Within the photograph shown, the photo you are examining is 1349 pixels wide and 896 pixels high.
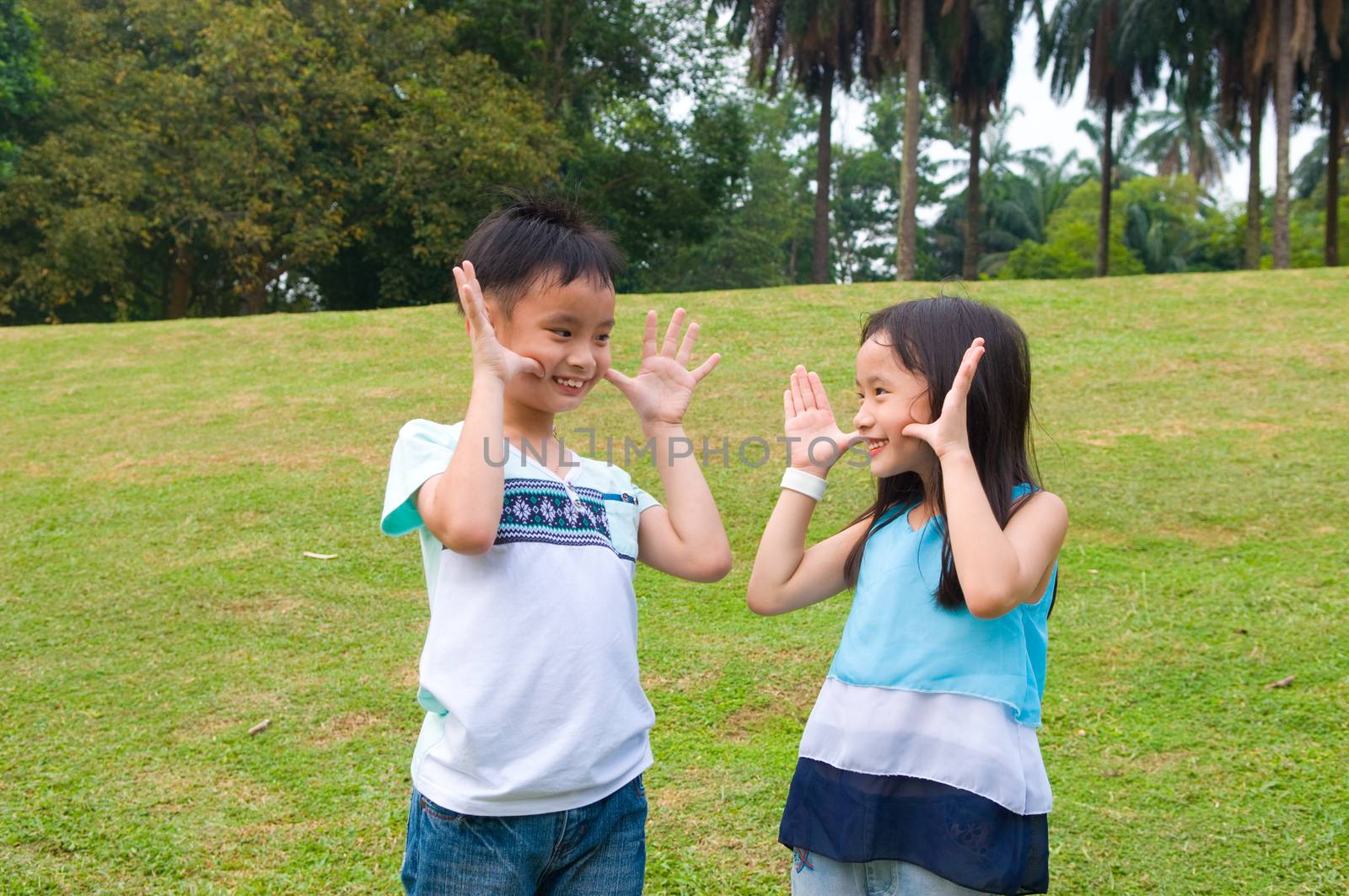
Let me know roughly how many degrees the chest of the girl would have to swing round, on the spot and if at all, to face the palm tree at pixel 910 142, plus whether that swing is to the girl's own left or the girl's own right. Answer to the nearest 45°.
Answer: approximately 135° to the girl's own right

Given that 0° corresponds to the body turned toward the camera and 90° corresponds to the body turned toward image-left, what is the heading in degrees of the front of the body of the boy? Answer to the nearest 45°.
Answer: approximately 315°

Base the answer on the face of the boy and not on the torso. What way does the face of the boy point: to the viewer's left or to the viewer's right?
to the viewer's right

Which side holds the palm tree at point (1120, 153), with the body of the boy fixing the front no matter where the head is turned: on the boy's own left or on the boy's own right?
on the boy's own left

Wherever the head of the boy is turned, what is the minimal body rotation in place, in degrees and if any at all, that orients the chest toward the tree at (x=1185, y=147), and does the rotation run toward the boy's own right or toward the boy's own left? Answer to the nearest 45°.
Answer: approximately 90° to the boy's own left

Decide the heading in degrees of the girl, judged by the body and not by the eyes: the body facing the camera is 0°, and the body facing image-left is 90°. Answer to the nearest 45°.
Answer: approximately 45°

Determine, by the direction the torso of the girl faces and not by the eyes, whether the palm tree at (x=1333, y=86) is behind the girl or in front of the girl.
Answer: behind

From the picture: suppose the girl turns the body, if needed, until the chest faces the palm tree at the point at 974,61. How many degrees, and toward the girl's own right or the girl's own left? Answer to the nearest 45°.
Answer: approximately 135° to the girl's own right

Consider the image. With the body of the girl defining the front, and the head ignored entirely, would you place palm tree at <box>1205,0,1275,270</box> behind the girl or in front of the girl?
behind

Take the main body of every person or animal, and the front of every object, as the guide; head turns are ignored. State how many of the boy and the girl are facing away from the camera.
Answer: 0

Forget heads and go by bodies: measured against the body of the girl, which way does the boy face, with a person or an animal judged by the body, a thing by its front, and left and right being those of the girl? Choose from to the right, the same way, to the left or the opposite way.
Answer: to the left
